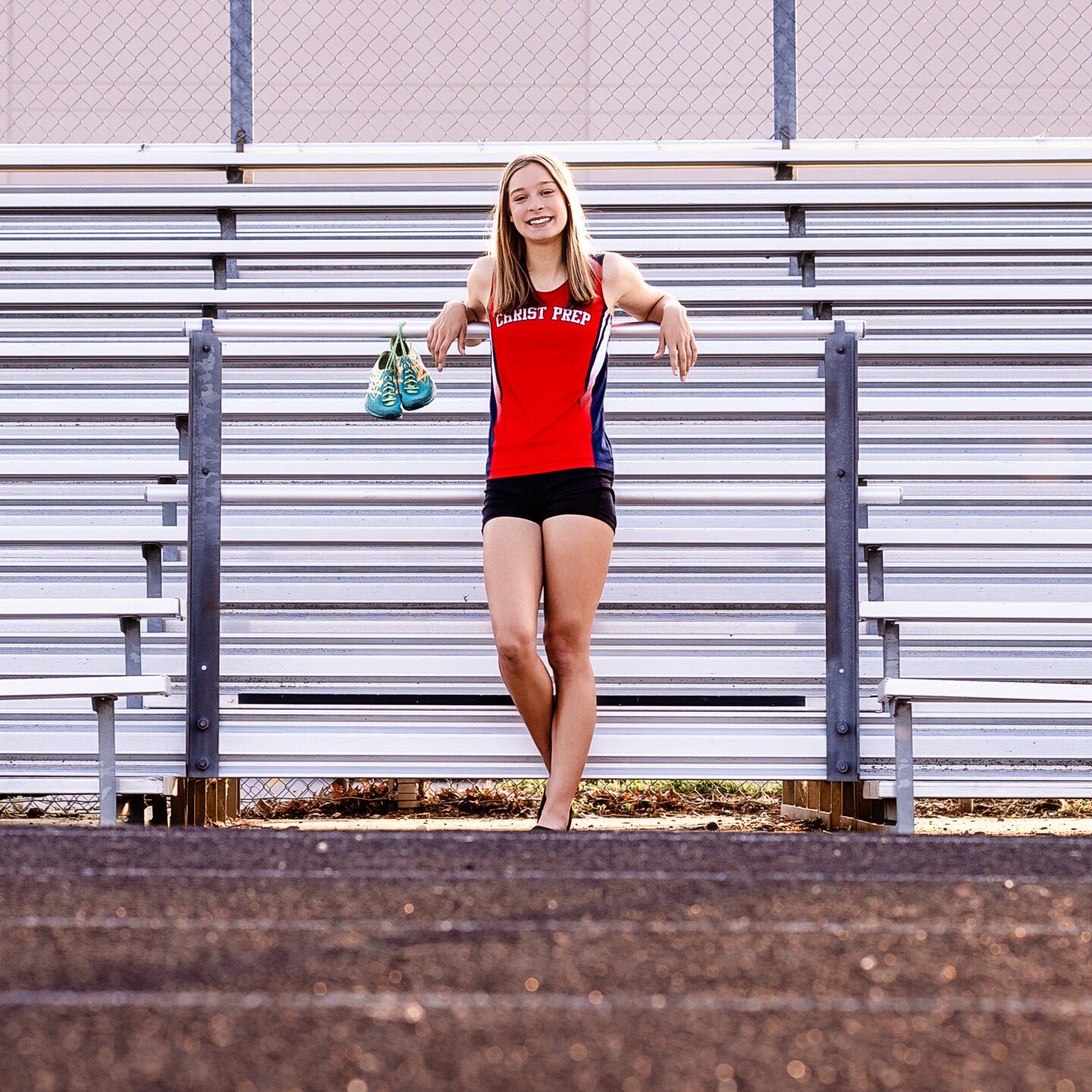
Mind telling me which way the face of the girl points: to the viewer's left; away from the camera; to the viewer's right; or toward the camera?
toward the camera

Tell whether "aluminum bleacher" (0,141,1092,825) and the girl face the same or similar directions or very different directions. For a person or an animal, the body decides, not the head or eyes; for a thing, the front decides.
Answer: same or similar directions

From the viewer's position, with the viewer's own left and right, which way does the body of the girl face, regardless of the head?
facing the viewer

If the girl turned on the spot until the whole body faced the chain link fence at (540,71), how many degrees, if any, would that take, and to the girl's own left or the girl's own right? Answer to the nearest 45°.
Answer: approximately 180°

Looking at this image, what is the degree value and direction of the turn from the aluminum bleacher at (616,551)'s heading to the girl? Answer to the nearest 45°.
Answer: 0° — it already faces them

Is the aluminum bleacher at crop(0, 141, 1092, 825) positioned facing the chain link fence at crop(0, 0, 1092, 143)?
no

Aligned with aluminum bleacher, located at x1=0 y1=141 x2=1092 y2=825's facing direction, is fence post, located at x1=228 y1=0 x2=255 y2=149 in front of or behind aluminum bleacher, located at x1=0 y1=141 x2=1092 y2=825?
behind

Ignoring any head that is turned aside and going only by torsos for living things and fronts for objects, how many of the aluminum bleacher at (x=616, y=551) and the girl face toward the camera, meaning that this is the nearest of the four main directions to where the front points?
2

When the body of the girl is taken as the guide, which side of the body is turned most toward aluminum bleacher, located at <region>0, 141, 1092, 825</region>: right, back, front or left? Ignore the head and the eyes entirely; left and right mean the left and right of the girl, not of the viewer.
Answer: back

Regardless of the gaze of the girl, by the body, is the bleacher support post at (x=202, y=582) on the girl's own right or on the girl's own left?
on the girl's own right

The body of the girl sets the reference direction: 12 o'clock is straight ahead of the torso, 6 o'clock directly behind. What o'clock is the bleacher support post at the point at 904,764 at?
The bleacher support post is roughly at 9 o'clock from the girl.

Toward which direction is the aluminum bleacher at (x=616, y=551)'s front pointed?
toward the camera

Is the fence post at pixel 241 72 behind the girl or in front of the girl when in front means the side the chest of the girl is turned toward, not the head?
behind
